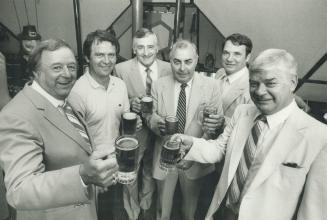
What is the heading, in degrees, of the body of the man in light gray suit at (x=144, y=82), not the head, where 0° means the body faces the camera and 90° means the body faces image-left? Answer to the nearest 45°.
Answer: approximately 0°

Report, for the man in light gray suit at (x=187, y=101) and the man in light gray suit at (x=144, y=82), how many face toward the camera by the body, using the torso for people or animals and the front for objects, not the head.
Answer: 2

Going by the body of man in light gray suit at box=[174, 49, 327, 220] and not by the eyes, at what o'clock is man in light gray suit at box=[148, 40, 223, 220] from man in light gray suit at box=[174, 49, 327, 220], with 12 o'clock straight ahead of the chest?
man in light gray suit at box=[148, 40, 223, 220] is roughly at 3 o'clock from man in light gray suit at box=[174, 49, 327, 220].

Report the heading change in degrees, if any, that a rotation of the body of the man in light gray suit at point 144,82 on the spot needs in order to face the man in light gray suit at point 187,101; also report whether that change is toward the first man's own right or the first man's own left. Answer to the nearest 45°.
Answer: approximately 45° to the first man's own left

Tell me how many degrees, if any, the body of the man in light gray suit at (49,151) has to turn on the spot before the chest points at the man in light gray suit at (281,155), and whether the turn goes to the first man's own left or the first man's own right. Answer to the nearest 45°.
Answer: approximately 45° to the first man's own left

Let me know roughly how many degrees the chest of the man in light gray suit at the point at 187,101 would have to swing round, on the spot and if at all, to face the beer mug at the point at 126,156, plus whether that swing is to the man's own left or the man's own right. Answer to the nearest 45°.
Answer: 0° — they already face it

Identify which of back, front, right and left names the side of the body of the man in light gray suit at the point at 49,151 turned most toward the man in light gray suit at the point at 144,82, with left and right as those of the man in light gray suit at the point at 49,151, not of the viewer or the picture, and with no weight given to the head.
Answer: left
